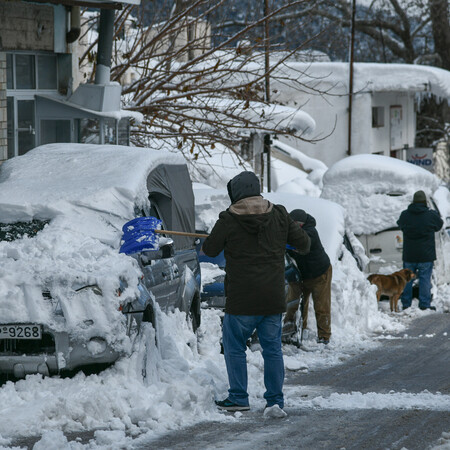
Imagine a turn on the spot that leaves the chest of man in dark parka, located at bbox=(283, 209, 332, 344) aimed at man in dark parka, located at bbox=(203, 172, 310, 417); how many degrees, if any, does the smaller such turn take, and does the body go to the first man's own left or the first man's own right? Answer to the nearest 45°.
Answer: approximately 90° to the first man's own left

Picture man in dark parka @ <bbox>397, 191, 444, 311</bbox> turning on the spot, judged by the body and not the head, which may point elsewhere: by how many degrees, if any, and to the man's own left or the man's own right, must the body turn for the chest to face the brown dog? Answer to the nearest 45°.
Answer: approximately 135° to the man's own left

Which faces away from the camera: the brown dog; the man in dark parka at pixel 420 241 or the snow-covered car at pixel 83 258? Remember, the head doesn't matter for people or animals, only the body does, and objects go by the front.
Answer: the man in dark parka

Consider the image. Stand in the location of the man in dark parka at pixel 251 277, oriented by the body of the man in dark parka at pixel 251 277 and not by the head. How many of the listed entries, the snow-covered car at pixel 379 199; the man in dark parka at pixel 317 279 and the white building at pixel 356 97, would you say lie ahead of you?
3

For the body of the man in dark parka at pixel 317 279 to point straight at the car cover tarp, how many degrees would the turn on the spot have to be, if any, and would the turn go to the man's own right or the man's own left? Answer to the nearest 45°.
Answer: approximately 45° to the man's own left

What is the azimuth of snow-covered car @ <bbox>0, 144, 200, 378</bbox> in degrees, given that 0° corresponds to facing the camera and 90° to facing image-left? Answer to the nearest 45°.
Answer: approximately 45°

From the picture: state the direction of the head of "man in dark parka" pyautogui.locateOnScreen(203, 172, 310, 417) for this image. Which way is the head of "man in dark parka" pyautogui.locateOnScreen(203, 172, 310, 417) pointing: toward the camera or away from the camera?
away from the camera

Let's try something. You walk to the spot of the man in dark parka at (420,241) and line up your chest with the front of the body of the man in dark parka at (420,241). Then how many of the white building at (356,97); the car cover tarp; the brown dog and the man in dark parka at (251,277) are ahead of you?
1

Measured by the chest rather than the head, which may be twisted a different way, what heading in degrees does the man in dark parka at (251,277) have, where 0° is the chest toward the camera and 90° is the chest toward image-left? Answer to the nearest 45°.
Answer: approximately 180°

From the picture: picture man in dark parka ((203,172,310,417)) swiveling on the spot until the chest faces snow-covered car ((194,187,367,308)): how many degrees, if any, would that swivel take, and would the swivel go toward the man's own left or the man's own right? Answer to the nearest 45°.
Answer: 0° — they already face it

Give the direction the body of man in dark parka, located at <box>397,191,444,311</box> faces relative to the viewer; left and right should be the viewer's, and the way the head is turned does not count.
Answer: facing away from the viewer

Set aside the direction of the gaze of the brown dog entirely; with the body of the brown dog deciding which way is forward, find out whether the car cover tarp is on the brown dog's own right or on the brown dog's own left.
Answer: on the brown dog's own right

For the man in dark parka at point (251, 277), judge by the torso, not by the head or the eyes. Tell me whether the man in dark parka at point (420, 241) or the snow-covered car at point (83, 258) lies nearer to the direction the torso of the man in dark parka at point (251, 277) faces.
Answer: the man in dark parka

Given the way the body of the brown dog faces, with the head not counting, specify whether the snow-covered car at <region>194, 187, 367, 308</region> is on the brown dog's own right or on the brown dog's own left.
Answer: on the brown dog's own right
